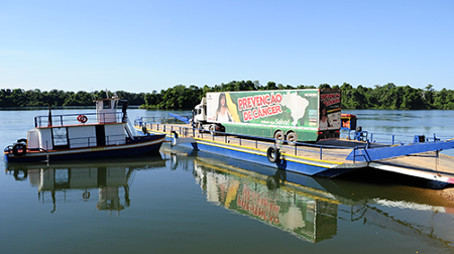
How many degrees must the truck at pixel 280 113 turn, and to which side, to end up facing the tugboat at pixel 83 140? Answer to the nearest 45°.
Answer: approximately 45° to its left

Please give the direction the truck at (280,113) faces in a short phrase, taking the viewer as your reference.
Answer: facing away from the viewer and to the left of the viewer
